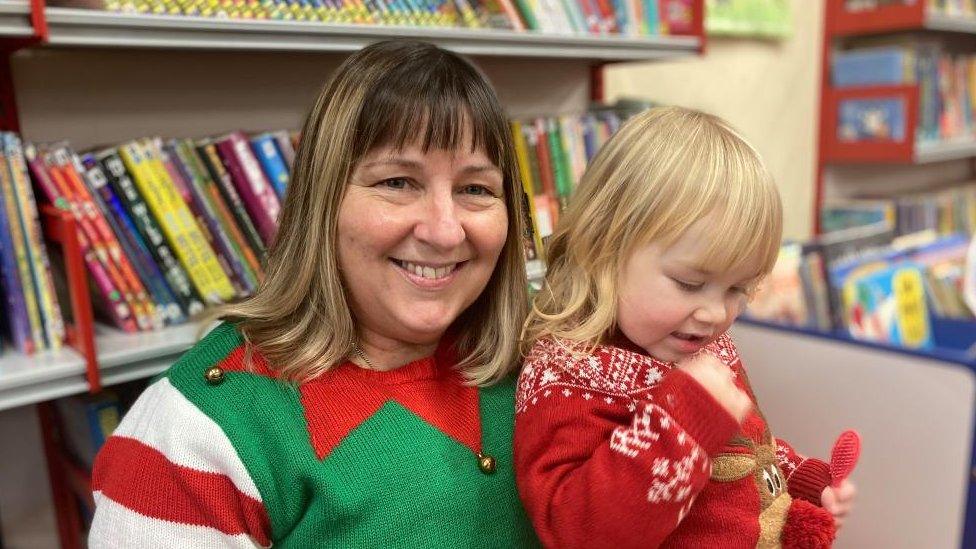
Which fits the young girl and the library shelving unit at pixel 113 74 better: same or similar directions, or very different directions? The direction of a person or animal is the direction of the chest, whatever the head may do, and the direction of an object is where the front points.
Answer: same or similar directions

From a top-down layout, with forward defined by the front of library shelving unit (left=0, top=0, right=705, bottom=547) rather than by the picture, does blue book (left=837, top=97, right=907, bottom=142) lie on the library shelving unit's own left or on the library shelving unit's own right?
on the library shelving unit's own left

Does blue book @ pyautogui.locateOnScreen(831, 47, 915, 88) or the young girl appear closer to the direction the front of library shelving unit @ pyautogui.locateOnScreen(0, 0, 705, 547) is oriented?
the young girl

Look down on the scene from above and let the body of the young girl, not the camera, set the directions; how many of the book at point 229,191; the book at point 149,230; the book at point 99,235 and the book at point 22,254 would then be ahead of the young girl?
0

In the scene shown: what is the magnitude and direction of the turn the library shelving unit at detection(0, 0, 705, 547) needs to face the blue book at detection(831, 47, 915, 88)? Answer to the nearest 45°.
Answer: approximately 90° to its left

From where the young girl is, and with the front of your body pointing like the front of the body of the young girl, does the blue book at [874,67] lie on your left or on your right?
on your left

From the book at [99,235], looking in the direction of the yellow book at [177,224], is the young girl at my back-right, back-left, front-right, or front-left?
front-right

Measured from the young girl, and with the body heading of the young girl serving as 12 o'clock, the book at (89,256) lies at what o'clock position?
The book is roughly at 5 o'clock from the young girl.

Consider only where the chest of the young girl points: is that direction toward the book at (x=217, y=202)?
no

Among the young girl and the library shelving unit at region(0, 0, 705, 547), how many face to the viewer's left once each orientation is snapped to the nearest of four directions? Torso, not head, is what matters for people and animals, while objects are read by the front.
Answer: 0

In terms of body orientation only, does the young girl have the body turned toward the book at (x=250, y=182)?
no

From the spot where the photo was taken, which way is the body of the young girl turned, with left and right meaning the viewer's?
facing the viewer and to the right of the viewer

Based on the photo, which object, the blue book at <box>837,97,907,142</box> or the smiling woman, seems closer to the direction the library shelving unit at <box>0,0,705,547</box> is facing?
the smiling woman

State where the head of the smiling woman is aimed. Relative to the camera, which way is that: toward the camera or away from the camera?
toward the camera
